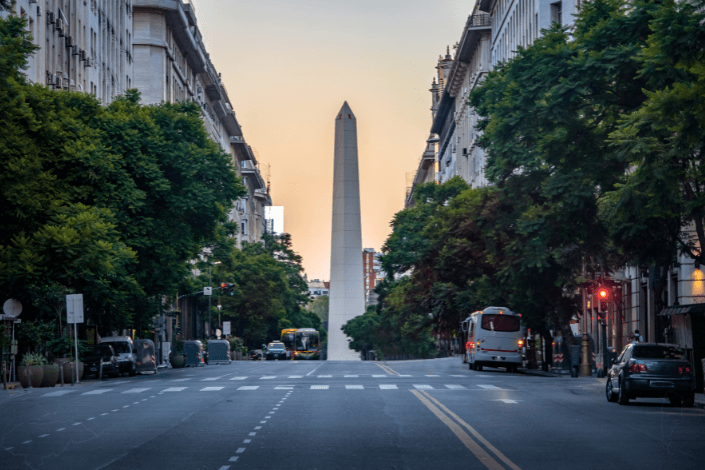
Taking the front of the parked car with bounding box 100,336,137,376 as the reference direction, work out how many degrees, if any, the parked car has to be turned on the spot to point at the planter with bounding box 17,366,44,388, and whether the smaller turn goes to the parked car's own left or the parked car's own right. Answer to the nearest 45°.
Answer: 0° — it already faces it

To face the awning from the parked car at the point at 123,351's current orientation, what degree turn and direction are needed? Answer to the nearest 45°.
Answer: approximately 45° to its left

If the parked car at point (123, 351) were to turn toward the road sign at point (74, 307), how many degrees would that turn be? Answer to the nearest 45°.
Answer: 0° — it already faces it

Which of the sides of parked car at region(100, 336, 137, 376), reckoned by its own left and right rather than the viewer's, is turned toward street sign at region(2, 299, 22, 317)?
front

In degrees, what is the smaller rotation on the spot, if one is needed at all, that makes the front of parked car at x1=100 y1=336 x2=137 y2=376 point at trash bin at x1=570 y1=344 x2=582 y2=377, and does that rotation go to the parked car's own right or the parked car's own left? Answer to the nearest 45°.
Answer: approximately 45° to the parked car's own left

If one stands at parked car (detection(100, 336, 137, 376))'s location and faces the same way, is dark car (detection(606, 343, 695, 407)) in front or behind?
in front

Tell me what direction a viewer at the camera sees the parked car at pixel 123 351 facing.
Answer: facing the viewer

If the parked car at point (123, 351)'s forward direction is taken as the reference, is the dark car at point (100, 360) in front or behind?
in front

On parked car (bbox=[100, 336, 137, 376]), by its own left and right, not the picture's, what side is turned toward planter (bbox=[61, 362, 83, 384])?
front
